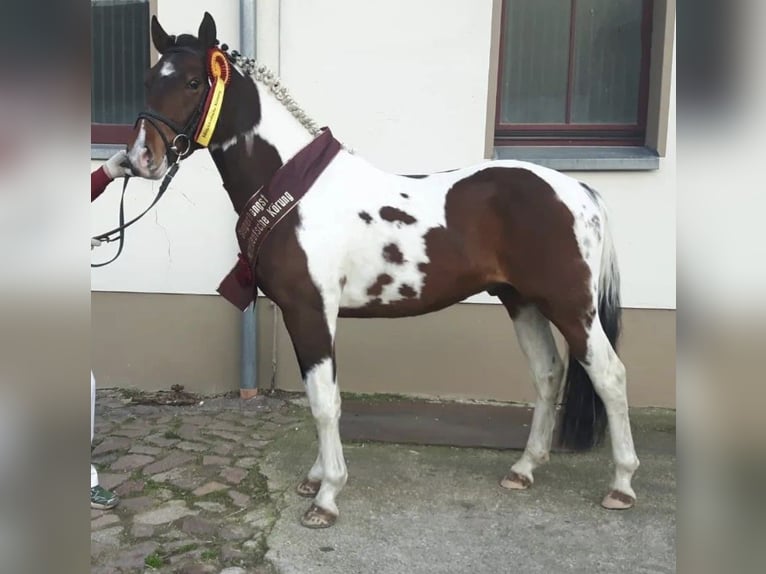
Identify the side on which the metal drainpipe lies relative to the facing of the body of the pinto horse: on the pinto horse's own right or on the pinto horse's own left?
on the pinto horse's own right

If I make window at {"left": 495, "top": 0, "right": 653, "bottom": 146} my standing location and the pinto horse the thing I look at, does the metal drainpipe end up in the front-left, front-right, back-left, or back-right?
front-right

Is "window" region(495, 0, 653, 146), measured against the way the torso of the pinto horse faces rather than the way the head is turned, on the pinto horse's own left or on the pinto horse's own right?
on the pinto horse's own right

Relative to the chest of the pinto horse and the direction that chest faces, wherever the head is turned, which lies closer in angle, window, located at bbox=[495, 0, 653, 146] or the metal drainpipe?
the metal drainpipe

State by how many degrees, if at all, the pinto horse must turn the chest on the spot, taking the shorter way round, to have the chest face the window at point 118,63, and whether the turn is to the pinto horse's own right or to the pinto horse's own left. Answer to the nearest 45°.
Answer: approximately 45° to the pinto horse's own right

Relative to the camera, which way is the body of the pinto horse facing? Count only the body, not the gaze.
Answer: to the viewer's left
